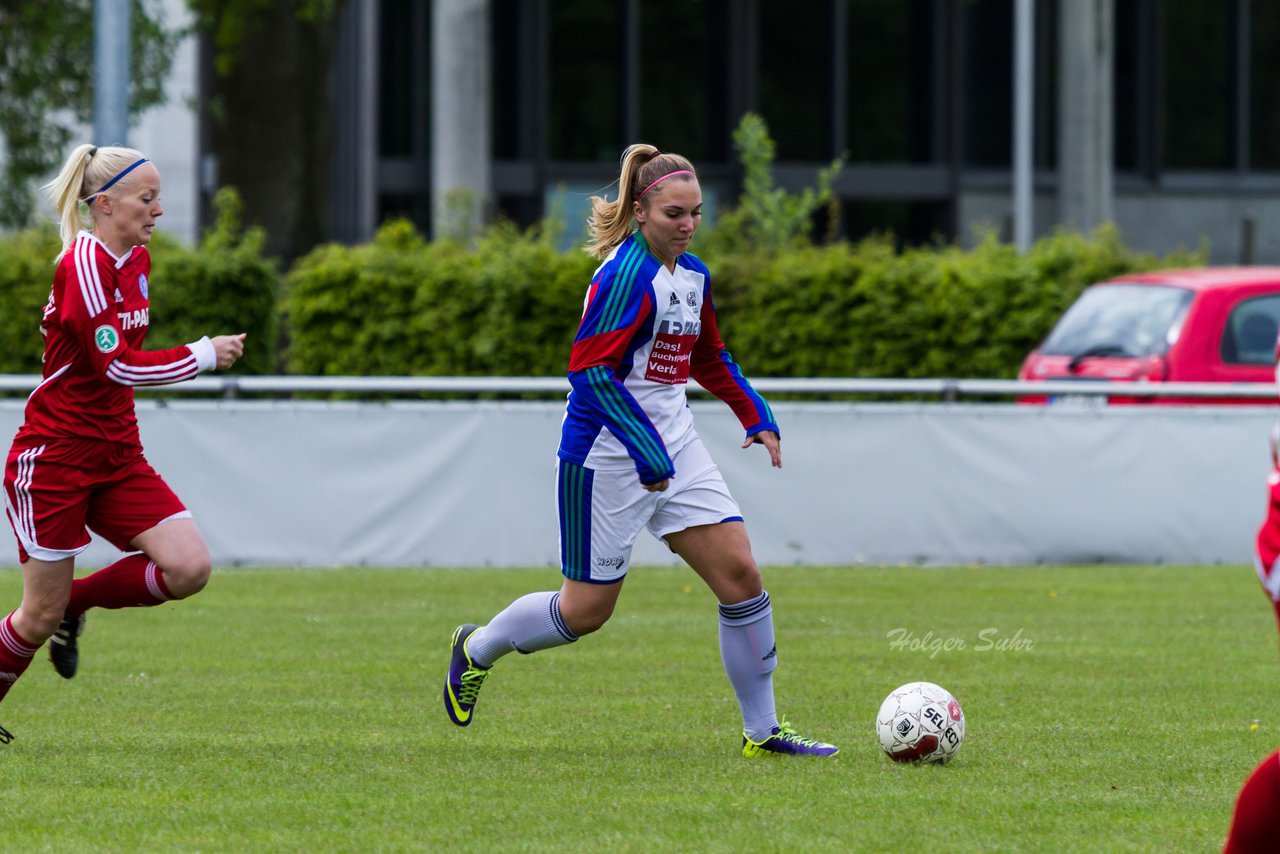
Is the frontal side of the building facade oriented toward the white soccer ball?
yes

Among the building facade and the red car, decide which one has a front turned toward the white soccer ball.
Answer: the building facade

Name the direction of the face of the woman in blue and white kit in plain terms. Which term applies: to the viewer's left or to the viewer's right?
to the viewer's right

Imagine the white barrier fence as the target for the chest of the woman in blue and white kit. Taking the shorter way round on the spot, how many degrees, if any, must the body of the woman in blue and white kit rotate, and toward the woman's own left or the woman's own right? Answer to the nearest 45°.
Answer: approximately 135° to the woman's own left

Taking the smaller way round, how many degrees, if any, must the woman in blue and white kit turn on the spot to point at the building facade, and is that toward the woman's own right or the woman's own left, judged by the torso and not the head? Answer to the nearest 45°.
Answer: approximately 135° to the woman's own left

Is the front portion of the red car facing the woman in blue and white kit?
no

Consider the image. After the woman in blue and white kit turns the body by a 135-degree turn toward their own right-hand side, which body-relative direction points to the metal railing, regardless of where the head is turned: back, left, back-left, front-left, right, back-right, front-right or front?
right

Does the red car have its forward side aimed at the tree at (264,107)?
no

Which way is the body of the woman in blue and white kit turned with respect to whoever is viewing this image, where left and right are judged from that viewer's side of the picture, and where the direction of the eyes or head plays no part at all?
facing the viewer and to the right of the viewer

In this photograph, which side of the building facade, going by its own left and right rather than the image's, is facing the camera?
front
